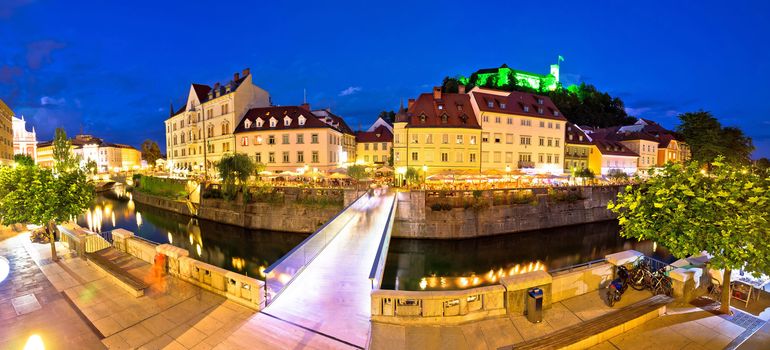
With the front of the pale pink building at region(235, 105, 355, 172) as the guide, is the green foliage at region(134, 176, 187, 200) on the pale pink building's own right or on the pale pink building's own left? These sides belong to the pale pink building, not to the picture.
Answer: on the pale pink building's own right

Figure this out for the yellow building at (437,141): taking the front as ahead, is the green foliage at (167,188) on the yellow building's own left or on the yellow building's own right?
on the yellow building's own right

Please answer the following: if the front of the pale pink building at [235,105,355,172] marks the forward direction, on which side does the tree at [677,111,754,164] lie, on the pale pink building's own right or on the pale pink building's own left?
on the pale pink building's own left

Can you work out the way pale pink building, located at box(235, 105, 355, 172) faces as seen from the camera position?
facing the viewer

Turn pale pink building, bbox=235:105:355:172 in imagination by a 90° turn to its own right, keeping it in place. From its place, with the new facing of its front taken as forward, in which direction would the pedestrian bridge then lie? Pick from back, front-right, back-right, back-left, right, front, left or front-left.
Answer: left

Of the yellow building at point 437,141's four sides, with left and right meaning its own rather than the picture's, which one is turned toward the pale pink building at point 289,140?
right

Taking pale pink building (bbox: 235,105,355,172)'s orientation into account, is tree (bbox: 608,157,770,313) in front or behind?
in front

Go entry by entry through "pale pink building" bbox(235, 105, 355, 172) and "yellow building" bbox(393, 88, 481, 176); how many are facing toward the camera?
2

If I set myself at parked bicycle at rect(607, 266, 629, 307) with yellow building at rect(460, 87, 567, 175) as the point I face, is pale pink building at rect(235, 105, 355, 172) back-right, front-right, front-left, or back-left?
front-left

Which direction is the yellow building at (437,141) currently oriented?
toward the camera

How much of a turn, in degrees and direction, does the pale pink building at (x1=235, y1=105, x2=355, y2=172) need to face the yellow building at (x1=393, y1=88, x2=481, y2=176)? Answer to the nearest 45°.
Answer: approximately 45° to its left

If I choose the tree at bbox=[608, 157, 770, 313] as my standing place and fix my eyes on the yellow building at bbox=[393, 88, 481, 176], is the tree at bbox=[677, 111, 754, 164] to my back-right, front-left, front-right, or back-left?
front-right

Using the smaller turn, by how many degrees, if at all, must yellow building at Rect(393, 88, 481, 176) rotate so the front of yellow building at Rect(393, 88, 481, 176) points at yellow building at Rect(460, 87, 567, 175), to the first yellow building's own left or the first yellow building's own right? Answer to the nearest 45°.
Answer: approximately 135° to the first yellow building's own left

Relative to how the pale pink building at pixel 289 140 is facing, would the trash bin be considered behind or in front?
in front

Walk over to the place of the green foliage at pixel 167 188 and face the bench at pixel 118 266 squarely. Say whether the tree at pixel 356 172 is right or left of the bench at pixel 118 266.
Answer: left

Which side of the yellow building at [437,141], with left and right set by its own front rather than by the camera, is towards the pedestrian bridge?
front

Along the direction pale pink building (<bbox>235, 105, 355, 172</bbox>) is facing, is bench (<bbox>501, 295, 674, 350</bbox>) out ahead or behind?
ahead

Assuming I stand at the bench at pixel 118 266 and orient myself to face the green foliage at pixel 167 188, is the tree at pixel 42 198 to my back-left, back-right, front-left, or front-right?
front-left

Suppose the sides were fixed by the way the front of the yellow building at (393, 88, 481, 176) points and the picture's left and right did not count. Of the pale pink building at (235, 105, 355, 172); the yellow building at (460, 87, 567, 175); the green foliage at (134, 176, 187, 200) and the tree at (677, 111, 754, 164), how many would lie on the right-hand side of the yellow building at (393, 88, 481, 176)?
2
